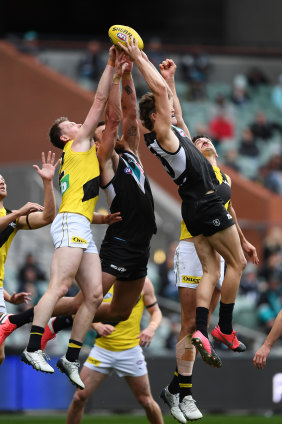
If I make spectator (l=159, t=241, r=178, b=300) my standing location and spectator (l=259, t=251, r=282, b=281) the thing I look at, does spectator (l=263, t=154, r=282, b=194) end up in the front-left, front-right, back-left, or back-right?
front-left

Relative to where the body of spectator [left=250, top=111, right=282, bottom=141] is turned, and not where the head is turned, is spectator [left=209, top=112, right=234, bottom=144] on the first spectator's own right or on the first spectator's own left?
on the first spectator's own right

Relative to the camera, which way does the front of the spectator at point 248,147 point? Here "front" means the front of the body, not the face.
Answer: toward the camera

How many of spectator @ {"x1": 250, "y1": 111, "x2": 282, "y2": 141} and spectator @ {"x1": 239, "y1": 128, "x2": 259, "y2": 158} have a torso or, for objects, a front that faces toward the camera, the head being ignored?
2

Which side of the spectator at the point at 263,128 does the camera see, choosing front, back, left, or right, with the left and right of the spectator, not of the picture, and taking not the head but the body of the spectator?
front

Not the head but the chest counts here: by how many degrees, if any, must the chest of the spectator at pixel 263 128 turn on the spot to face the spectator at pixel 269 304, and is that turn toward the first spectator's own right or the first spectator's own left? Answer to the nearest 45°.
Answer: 0° — they already face them

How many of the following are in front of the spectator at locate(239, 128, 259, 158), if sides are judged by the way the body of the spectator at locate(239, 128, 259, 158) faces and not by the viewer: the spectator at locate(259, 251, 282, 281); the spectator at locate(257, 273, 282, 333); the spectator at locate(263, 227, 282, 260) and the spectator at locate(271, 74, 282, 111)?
3

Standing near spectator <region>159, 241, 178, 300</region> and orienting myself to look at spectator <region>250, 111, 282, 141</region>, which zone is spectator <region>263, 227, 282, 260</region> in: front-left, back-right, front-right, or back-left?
front-right

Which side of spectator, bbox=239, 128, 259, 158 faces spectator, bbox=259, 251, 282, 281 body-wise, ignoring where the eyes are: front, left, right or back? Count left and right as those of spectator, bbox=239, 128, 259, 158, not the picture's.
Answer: front

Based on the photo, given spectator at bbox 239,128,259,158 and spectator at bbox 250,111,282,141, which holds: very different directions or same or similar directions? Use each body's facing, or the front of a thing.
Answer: same or similar directions

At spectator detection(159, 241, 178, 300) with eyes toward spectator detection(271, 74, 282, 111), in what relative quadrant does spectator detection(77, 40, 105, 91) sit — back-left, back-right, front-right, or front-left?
front-left

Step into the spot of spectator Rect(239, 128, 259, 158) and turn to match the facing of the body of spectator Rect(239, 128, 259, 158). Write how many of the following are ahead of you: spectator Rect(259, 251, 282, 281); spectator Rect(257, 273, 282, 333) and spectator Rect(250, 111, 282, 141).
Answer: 2
